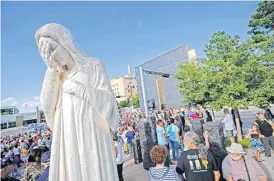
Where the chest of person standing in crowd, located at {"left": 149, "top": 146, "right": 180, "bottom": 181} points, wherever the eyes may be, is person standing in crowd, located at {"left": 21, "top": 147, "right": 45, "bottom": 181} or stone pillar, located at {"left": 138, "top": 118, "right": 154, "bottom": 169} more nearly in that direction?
the stone pillar

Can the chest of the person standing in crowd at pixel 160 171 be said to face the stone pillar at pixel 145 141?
yes

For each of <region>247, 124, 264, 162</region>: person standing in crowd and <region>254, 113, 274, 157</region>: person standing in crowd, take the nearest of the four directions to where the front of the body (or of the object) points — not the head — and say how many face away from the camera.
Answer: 0

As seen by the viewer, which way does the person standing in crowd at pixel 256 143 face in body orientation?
toward the camera

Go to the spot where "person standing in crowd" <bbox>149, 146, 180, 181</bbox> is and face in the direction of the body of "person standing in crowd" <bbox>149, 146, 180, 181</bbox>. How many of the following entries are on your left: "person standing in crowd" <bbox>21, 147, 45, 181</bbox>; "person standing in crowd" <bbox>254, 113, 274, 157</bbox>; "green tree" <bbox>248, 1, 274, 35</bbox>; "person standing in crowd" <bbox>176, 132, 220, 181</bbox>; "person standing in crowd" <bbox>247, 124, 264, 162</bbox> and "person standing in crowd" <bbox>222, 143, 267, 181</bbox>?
1

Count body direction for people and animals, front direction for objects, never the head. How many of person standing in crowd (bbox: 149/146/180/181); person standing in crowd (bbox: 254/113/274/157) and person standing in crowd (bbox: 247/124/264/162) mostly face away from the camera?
1

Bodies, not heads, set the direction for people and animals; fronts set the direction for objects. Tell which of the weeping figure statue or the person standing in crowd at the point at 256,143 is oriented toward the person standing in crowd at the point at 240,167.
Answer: the person standing in crowd at the point at 256,143

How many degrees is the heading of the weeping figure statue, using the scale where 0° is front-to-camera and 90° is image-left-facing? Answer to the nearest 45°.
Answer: approximately 45°

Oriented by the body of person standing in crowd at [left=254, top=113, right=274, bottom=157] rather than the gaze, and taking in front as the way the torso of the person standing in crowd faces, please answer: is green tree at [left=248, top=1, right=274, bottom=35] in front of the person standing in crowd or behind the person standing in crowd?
behind

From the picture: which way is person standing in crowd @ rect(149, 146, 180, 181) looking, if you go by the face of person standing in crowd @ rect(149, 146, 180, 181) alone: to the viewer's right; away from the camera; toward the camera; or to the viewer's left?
away from the camera

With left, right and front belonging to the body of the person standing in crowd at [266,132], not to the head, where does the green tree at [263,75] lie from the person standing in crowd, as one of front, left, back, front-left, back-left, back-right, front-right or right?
back-right
